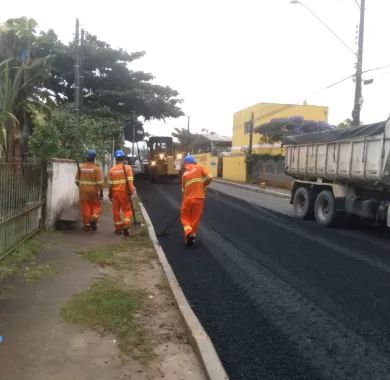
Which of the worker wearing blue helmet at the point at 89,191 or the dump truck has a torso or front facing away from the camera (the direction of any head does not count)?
the worker wearing blue helmet

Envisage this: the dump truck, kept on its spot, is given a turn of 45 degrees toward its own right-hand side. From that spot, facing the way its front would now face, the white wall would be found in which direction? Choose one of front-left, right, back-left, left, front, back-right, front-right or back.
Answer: front-right

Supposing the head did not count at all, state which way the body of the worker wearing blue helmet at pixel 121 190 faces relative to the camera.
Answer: away from the camera

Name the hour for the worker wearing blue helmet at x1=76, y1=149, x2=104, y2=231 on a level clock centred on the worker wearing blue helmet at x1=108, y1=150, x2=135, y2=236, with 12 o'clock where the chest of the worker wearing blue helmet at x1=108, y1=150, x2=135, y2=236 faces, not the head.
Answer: the worker wearing blue helmet at x1=76, y1=149, x2=104, y2=231 is roughly at 10 o'clock from the worker wearing blue helmet at x1=108, y1=150, x2=135, y2=236.

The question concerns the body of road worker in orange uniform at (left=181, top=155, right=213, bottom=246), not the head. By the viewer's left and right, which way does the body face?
facing away from the viewer and to the left of the viewer

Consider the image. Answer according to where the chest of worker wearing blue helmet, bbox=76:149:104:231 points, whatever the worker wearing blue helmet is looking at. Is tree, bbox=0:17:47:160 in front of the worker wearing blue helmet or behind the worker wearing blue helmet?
in front

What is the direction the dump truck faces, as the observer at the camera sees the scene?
facing the viewer and to the right of the viewer

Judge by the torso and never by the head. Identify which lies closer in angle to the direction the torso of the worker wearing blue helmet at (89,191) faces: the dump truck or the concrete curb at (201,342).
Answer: the dump truck

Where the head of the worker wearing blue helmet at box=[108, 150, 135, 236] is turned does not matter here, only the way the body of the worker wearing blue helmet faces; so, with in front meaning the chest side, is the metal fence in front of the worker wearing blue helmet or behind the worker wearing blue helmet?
behind

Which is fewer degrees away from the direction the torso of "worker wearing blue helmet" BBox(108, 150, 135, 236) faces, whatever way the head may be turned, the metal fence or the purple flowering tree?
the purple flowering tree

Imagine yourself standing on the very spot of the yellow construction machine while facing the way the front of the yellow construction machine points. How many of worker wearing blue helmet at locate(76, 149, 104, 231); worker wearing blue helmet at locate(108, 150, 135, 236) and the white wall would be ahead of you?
3

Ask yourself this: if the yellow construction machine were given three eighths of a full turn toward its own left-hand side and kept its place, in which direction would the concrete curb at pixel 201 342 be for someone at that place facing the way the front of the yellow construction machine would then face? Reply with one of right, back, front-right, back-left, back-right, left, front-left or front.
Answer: back-right

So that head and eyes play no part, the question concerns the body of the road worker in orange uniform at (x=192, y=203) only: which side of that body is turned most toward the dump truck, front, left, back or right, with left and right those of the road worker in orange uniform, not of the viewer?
right

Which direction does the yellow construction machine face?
toward the camera

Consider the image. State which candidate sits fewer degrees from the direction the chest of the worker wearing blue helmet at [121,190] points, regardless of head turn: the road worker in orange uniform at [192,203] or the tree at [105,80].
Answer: the tree

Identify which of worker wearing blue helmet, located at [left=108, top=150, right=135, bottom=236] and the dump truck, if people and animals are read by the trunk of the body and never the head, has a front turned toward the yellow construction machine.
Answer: the worker wearing blue helmet

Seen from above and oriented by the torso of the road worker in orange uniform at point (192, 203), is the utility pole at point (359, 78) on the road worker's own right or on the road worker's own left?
on the road worker's own right

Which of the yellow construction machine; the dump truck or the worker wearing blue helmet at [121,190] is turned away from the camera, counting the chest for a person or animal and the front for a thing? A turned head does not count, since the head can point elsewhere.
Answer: the worker wearing blue helmet

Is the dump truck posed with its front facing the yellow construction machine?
no

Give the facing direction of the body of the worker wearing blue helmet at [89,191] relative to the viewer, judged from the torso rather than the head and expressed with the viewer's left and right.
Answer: facing away from the viewer
